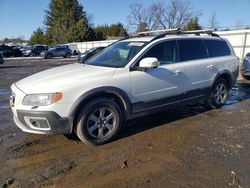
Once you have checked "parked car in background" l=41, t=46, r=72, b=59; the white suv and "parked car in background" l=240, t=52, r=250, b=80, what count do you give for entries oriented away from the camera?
0

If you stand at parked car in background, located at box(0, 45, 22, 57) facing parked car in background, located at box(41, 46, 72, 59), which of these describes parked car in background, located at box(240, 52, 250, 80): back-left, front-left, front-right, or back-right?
front-right

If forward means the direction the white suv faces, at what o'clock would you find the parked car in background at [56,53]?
The parked car in background is roughly at 4 o'clock from the white suv.

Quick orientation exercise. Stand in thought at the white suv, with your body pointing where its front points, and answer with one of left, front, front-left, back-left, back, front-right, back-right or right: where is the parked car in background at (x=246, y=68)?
back

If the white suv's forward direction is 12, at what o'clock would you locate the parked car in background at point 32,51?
The parked car in background is roughly at 4 o'clock from the white suv.

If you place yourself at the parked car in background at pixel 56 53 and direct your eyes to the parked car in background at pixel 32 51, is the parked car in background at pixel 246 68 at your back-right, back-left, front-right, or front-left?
back-left

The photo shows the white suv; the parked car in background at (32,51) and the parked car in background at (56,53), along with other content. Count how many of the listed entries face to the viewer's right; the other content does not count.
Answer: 0
